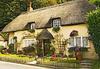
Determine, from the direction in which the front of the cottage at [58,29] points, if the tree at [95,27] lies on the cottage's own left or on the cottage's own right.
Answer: on the cottage's own left

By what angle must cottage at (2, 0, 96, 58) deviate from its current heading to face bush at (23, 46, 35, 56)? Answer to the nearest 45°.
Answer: approximately 90° to its right
